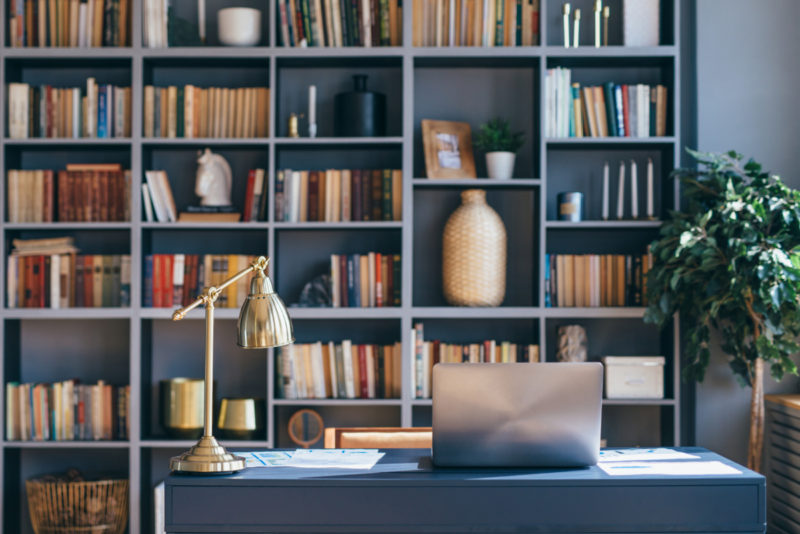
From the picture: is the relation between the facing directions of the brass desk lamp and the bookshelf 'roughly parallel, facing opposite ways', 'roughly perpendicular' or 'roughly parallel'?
roughly perpendicular

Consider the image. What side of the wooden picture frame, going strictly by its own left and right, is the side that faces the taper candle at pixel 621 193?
left

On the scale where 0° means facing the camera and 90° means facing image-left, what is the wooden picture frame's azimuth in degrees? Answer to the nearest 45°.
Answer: approximately 0°

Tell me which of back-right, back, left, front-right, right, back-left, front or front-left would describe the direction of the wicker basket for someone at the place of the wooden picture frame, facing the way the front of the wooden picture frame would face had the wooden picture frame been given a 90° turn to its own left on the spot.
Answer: back

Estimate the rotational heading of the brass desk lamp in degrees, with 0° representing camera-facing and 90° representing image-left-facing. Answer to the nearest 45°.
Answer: approximately 270°

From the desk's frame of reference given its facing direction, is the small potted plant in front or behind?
in front

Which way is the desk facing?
away from the camera

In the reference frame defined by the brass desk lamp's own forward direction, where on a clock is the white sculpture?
The white sculpture is roughly at 9 o'clock from the brass desk lamp.

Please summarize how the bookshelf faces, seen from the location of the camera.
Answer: facing the viewer

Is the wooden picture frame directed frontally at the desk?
yes

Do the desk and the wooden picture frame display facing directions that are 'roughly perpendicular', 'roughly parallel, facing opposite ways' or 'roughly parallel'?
roughly parallel, facing opposite ways

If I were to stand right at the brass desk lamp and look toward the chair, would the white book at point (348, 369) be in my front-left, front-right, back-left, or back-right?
front-left

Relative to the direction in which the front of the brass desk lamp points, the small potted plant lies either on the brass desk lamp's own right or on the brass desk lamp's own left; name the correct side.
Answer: on the brass desk lamp's own left

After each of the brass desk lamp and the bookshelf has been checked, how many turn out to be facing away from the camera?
0

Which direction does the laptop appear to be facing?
away from the camera

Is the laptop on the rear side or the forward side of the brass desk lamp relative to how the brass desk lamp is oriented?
on the forward side

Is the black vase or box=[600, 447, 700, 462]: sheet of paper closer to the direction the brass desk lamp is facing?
the sheet of paper
